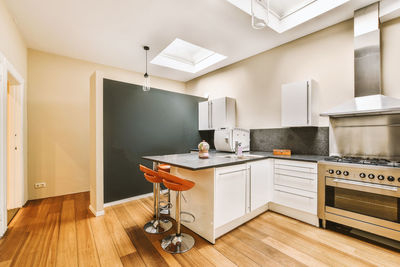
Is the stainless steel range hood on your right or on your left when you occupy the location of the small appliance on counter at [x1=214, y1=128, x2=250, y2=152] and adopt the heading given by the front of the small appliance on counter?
on your left

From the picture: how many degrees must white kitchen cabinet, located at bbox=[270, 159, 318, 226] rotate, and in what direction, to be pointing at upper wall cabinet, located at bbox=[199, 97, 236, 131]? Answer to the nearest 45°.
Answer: approximately 90° to its right

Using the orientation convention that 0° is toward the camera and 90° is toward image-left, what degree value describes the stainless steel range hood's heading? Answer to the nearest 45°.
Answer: approximately 45°

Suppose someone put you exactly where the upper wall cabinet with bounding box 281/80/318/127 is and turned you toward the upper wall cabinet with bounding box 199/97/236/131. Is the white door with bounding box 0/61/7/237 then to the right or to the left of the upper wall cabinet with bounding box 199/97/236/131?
left

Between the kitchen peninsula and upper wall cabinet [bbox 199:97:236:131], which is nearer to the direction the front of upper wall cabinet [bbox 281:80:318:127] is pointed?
the kitchen peninsula

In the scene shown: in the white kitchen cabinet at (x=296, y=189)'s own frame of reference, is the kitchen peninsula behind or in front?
in front

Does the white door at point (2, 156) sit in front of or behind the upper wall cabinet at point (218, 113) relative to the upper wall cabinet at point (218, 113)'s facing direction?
in front

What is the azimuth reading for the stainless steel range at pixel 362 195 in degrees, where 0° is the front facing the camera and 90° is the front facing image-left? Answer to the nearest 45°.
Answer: approximately 45°

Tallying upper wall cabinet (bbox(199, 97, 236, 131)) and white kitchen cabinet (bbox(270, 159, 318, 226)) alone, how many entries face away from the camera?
0

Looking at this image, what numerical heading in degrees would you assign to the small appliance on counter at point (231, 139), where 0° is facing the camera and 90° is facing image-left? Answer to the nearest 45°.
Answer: approximately 45°

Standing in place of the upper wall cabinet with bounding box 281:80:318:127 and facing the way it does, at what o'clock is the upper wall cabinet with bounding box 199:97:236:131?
the upper wall cabinet with bounding box 199:97:236:131 is roughly at 2 o'clock from the upper wall cabinet with bounding box 281:80:318:127.

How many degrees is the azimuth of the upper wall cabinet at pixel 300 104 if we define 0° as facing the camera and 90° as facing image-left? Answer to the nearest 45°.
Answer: approximately 45°
